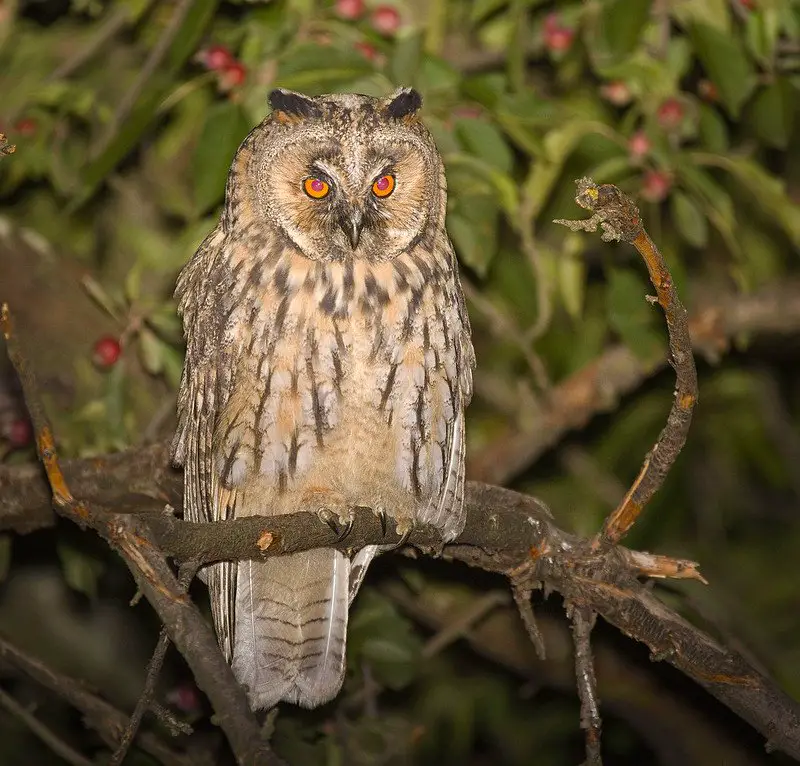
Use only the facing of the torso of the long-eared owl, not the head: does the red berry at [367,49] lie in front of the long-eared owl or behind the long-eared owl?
behind

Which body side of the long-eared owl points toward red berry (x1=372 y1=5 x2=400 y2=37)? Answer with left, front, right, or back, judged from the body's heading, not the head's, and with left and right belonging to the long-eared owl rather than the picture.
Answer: back

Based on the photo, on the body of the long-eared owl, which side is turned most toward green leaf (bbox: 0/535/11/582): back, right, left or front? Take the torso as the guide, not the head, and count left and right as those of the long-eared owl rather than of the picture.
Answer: right

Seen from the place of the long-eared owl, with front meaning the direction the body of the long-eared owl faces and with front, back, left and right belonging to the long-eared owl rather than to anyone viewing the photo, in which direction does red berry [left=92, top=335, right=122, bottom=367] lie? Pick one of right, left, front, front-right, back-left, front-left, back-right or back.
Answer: back-right

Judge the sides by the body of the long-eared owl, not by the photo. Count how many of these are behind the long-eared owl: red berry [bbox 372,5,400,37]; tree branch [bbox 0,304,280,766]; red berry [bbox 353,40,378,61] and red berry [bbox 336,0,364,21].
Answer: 3

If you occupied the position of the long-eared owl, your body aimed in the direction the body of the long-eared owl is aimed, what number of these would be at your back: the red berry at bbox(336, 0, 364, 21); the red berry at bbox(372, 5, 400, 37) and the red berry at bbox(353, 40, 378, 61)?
3

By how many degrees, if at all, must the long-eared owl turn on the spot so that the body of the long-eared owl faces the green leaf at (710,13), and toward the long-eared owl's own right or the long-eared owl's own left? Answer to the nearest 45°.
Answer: approximately 135° to the long-eared owl's own left

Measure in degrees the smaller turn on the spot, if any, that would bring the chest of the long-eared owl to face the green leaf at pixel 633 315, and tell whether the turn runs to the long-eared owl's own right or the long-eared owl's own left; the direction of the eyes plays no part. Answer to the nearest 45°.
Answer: approximately 135° to the long-eared owl's own left

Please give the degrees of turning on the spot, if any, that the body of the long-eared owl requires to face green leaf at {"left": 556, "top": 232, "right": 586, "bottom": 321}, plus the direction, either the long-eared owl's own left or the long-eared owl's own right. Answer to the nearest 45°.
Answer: approximately 135° to the long-eared owl's own left

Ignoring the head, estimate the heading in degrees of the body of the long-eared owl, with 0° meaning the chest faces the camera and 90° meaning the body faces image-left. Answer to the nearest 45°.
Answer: approximately 0°

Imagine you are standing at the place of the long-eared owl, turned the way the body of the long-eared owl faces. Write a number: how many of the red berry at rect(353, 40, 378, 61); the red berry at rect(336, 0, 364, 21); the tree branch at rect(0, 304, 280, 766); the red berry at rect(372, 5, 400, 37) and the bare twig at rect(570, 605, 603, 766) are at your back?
3
